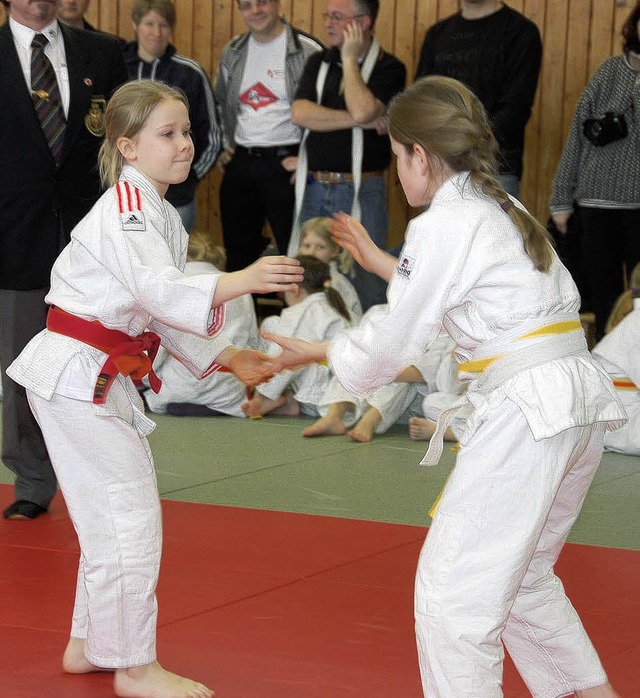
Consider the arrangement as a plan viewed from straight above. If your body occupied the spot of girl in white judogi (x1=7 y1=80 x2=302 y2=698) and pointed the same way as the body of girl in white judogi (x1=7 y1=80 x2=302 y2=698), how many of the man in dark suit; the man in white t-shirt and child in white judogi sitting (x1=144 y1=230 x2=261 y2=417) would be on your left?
3

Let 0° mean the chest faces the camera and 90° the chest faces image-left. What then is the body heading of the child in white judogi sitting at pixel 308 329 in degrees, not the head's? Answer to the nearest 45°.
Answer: approximately 90°

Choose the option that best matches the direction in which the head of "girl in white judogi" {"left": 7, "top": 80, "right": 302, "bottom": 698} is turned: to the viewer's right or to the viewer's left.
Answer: to the viewer's right

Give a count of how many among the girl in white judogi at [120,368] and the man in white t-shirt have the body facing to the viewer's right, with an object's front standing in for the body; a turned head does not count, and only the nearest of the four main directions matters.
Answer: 1

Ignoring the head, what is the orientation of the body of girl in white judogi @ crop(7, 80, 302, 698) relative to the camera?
to the viewer's right

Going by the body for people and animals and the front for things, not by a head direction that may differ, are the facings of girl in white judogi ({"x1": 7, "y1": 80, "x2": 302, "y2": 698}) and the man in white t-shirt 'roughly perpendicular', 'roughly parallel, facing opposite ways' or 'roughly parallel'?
roughly perpendicular

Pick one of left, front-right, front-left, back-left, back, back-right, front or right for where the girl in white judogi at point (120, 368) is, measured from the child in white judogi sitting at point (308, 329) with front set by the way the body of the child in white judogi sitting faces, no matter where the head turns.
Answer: left

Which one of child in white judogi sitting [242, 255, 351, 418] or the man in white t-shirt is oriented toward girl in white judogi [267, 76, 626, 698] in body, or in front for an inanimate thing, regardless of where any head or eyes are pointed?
the man in white t-shirt
